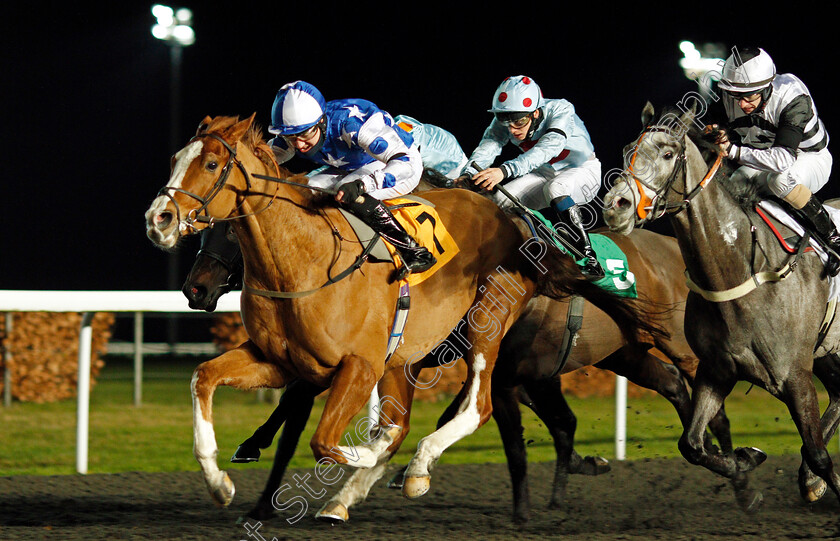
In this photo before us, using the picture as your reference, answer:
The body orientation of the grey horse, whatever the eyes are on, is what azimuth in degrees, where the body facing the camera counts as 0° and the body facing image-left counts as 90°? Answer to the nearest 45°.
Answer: approximately 45°

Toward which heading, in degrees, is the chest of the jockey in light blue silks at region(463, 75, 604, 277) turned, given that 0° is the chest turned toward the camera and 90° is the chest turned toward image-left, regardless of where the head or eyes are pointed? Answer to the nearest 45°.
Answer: approximately 45°

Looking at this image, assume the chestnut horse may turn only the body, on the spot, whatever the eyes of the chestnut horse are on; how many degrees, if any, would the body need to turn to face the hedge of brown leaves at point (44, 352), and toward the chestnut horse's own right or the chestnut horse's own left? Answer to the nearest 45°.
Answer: approximately 90° to the chestnut horse's own right

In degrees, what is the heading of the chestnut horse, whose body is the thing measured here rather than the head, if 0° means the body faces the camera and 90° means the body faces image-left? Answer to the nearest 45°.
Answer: approximately 45°

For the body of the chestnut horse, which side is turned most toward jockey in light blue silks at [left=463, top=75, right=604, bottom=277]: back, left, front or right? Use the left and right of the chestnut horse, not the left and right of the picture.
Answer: back

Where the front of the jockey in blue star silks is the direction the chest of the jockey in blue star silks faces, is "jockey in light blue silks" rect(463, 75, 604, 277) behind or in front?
behind
